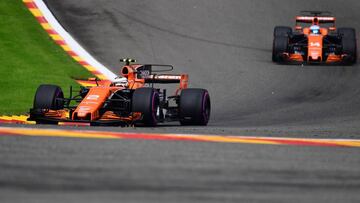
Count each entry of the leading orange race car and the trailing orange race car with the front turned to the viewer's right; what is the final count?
0

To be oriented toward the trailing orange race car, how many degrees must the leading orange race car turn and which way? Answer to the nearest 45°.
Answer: approximately 180°

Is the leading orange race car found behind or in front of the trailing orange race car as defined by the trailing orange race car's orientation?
in front

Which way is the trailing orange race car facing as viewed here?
toward the camera

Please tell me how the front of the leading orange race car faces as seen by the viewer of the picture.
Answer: facing the viewer and to the left of the viewer
